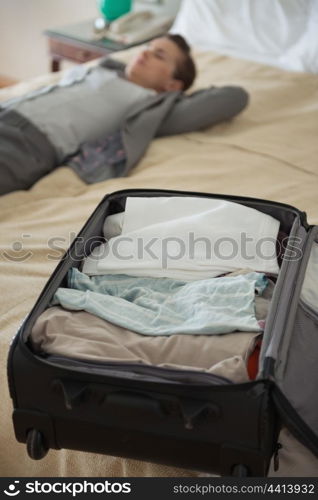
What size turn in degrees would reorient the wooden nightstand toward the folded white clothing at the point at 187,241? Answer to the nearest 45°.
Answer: approximately 45° to its left

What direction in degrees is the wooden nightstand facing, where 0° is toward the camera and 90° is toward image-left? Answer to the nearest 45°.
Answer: approximately 45°

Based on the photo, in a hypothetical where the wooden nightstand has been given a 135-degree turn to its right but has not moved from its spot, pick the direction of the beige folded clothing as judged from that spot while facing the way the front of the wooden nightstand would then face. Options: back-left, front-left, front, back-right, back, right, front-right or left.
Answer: back

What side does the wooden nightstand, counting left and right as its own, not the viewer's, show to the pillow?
left

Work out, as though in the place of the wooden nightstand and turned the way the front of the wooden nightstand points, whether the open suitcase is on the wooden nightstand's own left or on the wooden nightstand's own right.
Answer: on the wooden nightstand's own left

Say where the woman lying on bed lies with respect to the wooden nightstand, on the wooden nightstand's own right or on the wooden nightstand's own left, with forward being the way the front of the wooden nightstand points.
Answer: on the wooden nightstand's own left
